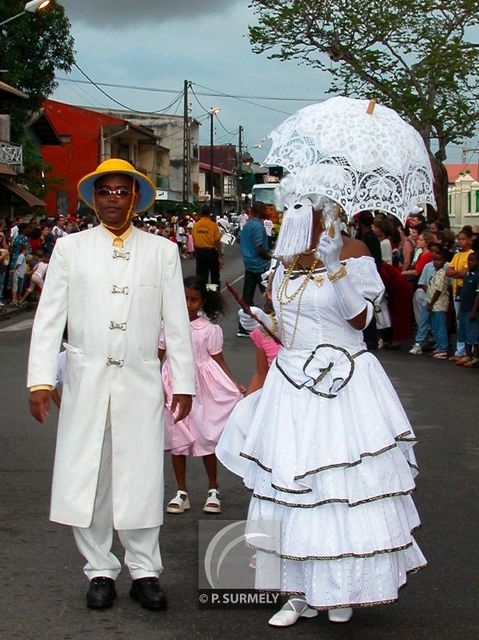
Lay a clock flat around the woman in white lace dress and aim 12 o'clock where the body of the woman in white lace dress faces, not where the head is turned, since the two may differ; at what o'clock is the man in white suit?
The man in white suit is roughly at 2 o'clock from the woman in white lace dress.

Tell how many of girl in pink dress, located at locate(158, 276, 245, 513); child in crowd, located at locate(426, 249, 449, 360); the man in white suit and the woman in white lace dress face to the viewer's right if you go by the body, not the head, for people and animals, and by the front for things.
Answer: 0

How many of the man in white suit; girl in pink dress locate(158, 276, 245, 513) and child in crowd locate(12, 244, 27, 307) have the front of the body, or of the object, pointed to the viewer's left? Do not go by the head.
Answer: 0

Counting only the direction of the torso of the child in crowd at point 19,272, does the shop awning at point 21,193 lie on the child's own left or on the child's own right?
on the child's own left

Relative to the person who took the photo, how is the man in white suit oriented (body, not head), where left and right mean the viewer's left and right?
facing the viewer

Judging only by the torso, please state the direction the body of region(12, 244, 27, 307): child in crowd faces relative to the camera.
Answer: to the viewer's right

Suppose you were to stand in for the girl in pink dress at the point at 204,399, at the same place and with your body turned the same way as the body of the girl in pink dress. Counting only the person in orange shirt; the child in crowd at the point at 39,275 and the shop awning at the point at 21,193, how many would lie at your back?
3

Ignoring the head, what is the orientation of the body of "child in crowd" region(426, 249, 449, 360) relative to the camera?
to the viewer's left

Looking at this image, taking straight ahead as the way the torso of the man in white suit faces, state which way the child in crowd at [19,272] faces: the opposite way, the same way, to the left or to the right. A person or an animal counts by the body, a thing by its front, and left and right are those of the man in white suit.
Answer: to the left

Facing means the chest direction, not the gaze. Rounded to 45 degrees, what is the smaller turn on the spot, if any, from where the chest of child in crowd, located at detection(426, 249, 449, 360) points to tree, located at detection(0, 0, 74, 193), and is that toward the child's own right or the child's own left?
approximately 45° to the child's own right

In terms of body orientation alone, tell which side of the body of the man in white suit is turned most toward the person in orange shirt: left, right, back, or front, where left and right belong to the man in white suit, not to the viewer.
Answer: back
